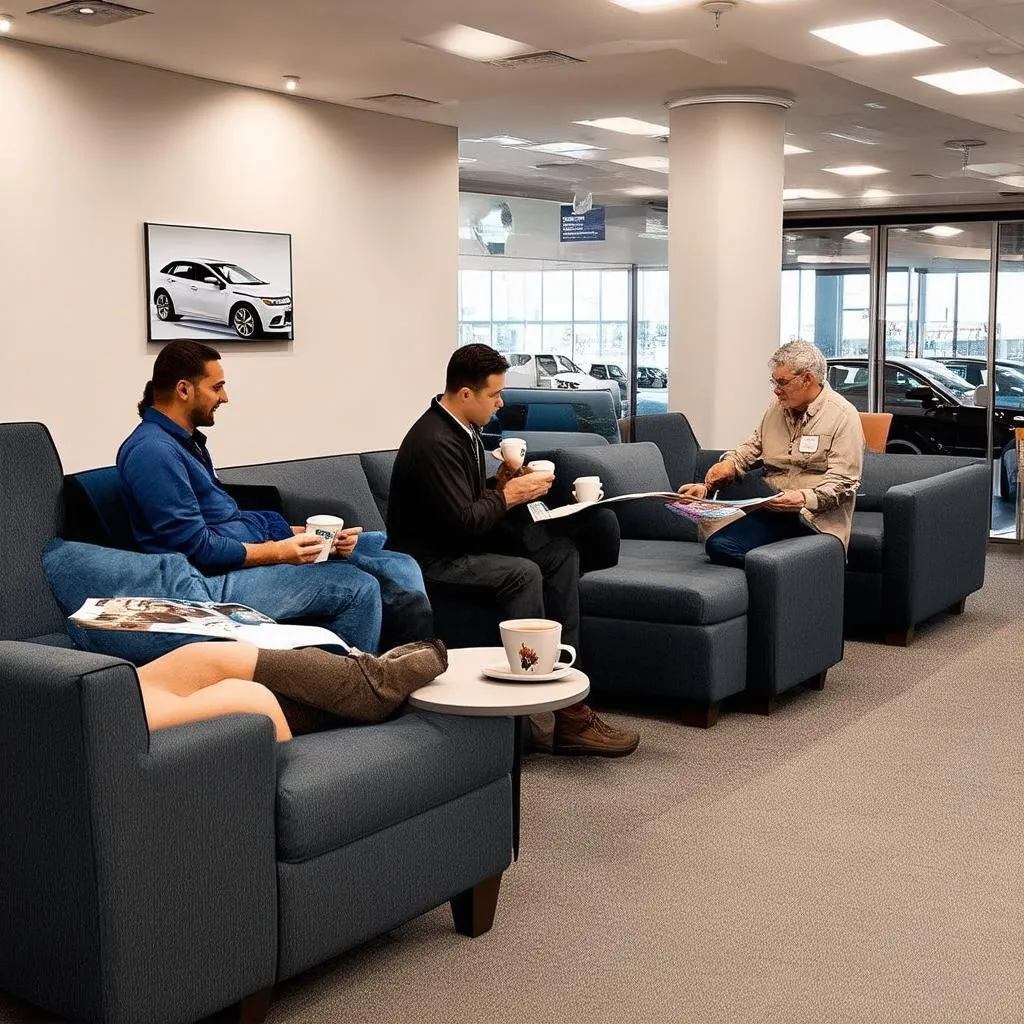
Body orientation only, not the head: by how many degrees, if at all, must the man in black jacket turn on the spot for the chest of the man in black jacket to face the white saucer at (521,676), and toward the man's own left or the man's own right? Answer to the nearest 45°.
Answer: approximately 90° to the man's own right

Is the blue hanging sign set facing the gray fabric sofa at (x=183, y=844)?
yes

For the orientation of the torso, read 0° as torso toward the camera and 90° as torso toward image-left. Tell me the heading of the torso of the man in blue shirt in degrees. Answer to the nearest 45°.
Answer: approximately 270°

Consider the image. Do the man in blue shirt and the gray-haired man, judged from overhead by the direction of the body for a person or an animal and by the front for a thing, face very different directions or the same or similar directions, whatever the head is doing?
very different directions

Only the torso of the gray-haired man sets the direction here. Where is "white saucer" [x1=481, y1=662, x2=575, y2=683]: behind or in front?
in front

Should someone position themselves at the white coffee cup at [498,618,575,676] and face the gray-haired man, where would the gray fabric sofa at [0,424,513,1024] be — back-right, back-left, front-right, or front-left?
back-left

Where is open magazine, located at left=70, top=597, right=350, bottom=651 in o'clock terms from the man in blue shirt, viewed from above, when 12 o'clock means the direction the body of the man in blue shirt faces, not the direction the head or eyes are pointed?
The open magazine is roughly at 3 o'clock from the man in blue shirt.

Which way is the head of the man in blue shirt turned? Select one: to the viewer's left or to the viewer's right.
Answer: to the viewer's right

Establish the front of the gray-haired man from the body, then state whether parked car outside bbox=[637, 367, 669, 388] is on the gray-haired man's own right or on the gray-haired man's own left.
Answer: on the gray-haired man's own right

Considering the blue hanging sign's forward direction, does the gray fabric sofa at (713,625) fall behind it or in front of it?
in front

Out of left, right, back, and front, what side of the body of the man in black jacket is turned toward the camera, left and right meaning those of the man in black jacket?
right

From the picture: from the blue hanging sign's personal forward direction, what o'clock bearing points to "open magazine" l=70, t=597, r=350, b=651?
The open magazine is roughly at 12 o'clock from the blue hanging sign.

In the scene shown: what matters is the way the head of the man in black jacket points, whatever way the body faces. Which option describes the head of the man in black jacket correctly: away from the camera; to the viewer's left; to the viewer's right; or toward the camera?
to the viewer's right
